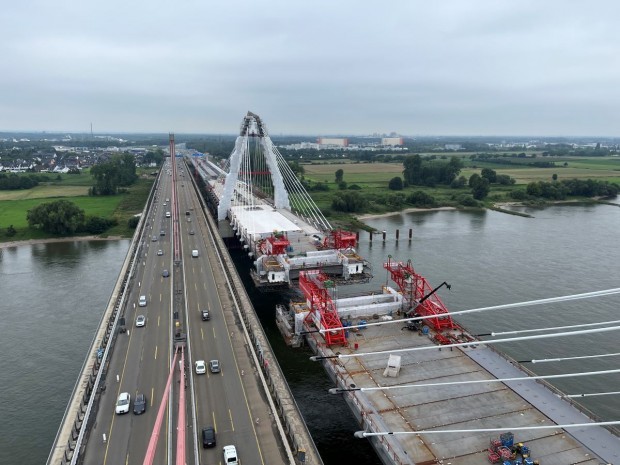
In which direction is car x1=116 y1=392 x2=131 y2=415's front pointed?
toward the camera

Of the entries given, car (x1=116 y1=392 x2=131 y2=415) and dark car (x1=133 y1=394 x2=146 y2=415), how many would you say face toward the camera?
2

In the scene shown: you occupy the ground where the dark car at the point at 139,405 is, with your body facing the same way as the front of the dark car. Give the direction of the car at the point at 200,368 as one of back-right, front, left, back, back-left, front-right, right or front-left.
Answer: back-left

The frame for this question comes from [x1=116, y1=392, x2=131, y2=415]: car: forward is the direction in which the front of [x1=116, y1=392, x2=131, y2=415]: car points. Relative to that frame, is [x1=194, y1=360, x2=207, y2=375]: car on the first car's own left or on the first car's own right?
on the first car's own left

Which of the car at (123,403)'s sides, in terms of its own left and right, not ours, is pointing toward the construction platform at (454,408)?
left

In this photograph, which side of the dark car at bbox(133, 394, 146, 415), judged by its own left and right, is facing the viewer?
front

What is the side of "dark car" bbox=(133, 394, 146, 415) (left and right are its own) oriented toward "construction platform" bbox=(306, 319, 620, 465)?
left

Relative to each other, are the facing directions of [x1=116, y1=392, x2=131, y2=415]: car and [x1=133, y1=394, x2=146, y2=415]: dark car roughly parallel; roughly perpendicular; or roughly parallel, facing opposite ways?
roughly parallel

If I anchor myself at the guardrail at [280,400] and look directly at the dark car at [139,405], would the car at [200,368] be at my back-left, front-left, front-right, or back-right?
front-right

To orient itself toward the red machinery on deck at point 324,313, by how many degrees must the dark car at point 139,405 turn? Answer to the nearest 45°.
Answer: approximately 135° to its left

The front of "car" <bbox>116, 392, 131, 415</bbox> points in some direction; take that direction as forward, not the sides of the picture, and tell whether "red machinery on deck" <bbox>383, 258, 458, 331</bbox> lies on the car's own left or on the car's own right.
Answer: on the car's own left
